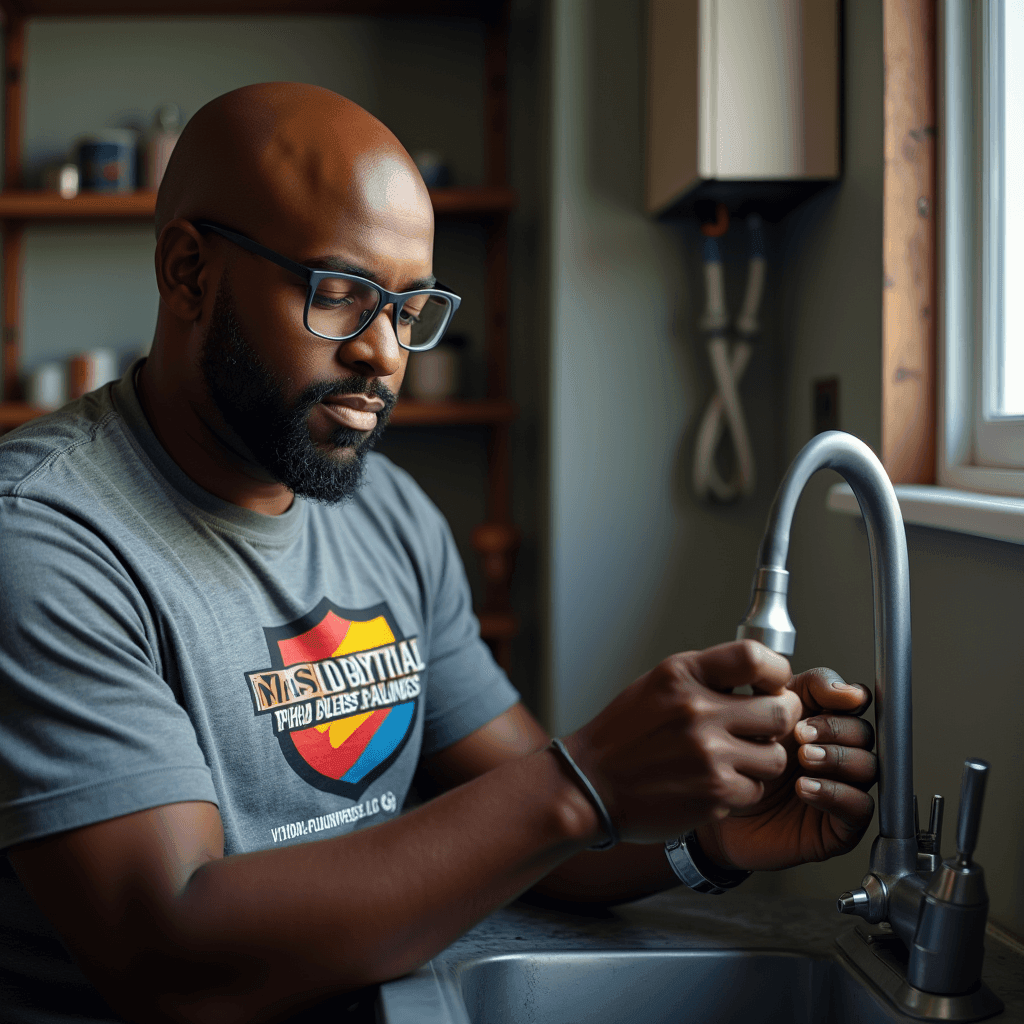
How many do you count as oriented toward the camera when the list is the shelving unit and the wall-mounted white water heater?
2

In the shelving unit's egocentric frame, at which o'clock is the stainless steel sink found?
The stainless steel sink is roughly at 12 o'clock from the shelving unit.

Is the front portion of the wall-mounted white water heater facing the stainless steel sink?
yes

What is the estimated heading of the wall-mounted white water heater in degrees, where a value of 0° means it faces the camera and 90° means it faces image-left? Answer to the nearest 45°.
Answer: approximately 0°

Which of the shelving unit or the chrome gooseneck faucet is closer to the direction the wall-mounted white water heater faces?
the chrome gooseneck faucet

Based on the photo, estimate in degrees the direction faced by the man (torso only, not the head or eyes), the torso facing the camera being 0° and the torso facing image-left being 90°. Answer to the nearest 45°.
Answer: approximately 315°

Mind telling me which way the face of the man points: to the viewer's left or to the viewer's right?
to the viewer's right

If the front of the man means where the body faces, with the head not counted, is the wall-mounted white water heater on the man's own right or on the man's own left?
on the man's own left
